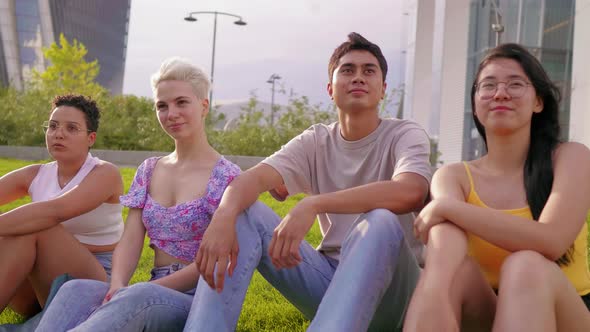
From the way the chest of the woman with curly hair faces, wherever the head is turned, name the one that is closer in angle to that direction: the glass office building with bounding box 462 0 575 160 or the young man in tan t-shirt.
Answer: the young man in tan t-shirt

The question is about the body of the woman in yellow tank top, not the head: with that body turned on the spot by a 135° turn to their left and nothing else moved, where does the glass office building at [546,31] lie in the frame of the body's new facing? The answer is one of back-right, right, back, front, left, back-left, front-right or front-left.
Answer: left

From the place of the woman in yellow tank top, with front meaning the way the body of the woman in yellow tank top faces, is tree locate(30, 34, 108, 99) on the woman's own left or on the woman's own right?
on the woman's own right

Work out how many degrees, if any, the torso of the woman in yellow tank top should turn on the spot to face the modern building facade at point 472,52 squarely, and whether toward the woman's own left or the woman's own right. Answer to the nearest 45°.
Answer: approximately 135° to the woman's own right

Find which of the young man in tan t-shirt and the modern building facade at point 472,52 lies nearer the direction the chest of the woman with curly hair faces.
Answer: the young man in tan t-shirt

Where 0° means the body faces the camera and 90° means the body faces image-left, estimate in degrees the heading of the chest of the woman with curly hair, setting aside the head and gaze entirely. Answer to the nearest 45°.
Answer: approximately 45°

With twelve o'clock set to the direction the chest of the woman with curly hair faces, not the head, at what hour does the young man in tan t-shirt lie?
The young man in tan t-shirt is roughly at 9 o'clock from the woman with curly hair.

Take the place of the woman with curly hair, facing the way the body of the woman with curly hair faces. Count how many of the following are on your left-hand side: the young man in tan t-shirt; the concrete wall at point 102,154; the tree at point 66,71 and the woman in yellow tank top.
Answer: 2

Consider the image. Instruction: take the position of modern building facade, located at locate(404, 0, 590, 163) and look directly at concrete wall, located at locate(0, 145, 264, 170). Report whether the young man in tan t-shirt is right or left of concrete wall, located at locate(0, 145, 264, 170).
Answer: left

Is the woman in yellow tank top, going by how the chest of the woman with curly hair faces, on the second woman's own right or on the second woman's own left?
on the second woman's own left
